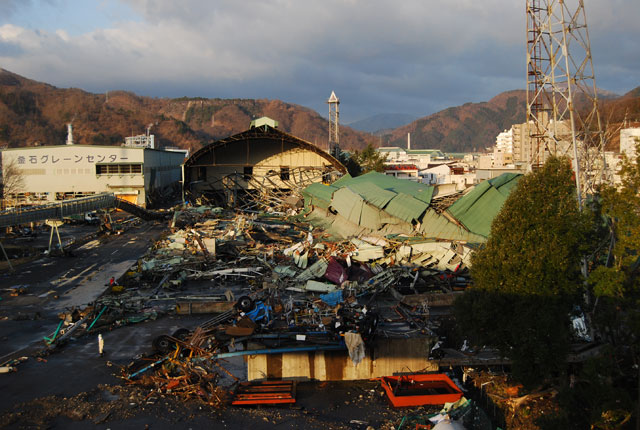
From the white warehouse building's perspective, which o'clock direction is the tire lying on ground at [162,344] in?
The tire lying on ground is roughly at 12 o'clock from the white warehouse building.

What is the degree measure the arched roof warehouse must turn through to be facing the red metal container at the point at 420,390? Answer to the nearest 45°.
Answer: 0° — it already faces it

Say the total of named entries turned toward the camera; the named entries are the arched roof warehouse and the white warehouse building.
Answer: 2

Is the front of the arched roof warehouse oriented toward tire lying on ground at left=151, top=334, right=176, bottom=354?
yes

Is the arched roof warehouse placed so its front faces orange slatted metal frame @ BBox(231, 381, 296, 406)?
yes

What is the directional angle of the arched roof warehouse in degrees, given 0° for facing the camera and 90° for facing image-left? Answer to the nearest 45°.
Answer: approximately 0°

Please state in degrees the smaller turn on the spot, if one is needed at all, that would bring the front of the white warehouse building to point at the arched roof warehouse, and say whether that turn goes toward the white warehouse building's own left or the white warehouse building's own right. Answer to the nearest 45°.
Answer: approximately 45° to the white warehouse building's own left

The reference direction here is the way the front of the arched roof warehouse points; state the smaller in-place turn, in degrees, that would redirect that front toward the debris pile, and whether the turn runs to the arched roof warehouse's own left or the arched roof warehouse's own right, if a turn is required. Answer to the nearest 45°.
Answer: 0° — it already faces it

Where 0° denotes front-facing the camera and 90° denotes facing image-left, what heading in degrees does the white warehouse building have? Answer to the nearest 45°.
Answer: approximately 0°
